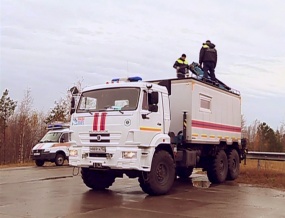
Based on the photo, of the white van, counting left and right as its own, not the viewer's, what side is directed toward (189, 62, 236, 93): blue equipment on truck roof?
left

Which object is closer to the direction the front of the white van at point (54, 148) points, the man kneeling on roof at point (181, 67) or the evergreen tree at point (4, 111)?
the man kneeling on roof

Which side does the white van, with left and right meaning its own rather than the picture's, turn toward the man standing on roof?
left

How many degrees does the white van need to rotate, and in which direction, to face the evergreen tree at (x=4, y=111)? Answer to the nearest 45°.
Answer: approximately 135° to its right

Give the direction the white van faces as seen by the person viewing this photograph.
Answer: facing the viewer and to the left of the viewer

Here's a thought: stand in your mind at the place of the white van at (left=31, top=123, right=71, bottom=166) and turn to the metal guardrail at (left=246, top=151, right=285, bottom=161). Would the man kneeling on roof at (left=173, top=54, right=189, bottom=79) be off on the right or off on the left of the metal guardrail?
right

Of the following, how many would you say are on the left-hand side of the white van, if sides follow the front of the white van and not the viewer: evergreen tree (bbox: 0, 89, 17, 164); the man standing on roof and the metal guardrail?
2

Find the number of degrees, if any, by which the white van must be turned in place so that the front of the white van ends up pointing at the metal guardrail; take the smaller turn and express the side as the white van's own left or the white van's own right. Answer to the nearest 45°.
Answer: approximately 90° to the white van's own left

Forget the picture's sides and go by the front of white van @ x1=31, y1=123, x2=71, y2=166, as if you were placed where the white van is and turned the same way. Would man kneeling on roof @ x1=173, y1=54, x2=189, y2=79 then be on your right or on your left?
on your left
